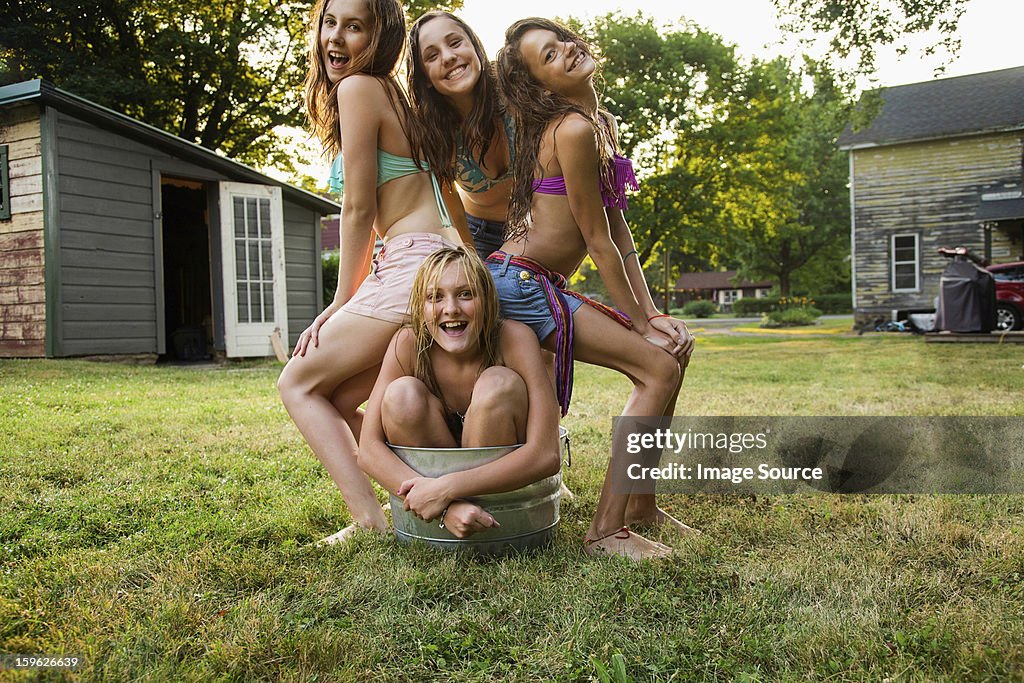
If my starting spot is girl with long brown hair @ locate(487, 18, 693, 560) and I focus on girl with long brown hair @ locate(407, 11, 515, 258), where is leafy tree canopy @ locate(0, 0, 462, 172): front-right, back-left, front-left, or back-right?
front-right

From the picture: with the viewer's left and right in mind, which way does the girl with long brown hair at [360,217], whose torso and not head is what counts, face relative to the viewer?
facing to the left of the viewer

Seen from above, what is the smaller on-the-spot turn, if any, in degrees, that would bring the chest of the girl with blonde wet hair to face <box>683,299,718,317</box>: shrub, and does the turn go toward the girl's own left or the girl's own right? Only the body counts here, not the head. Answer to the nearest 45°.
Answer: approximately 180°

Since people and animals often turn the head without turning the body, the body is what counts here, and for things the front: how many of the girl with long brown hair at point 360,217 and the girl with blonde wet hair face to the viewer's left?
1

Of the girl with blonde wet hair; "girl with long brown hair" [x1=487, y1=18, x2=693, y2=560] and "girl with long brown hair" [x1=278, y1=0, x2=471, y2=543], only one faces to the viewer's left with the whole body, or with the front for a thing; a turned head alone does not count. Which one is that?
"girl with long brown hair" [x1=278, y1=0, x2=471, y2=543]

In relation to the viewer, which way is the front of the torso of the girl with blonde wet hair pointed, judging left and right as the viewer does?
facing the viewer

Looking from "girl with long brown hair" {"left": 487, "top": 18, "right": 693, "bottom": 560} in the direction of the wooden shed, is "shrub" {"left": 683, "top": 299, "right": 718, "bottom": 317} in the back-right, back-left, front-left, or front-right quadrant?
front-right
